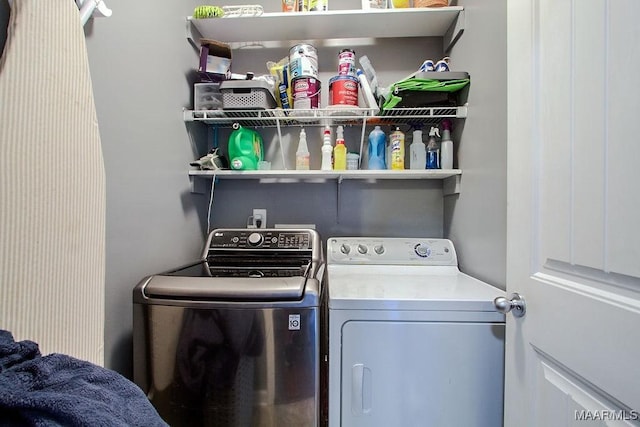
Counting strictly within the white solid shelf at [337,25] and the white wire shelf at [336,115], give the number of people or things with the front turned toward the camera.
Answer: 2
